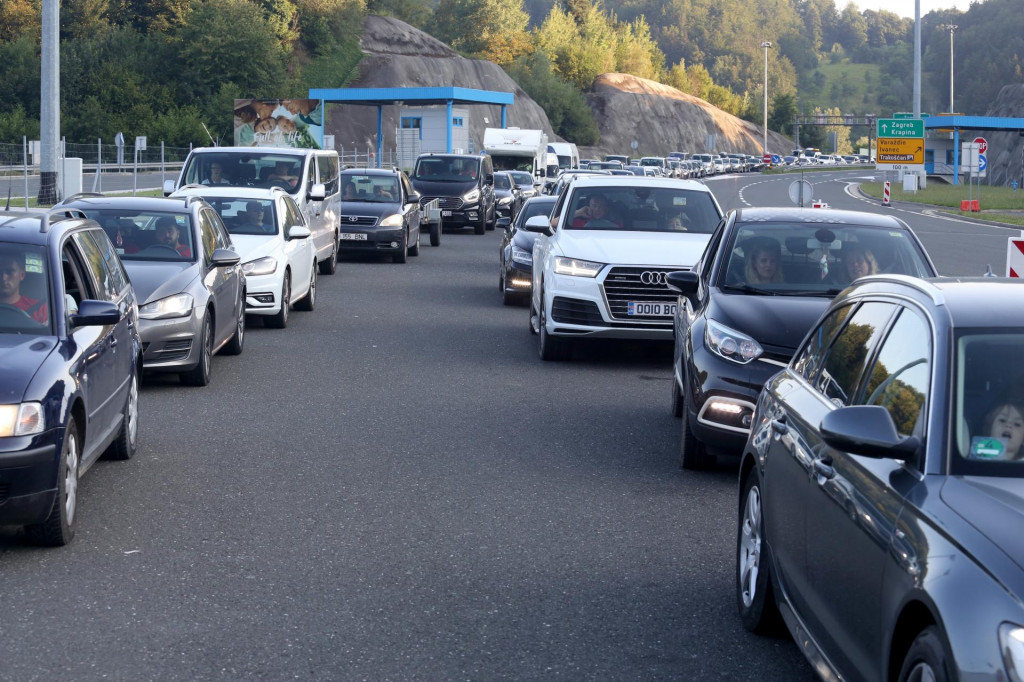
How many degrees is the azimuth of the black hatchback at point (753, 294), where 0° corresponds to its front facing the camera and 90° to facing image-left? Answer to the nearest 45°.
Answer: approximately 0°

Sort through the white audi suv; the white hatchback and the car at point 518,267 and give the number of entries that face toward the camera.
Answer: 3

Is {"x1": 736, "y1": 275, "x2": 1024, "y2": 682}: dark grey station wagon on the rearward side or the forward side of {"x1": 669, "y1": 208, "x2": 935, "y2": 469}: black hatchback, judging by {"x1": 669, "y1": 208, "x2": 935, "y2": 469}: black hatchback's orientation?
on the forward side

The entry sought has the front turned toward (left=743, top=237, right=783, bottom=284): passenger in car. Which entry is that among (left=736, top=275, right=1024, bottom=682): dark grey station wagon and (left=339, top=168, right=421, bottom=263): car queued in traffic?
the car queued in traffic

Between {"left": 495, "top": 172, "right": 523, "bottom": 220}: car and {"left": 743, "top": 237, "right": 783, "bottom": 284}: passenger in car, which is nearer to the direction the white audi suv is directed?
the passenger in car

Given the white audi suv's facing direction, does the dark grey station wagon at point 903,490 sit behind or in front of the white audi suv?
in front

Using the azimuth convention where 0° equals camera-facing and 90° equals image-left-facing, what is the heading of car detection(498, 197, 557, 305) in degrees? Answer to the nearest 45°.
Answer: approximately 0°

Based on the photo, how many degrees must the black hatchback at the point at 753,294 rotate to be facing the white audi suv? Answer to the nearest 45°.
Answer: approximately 180°

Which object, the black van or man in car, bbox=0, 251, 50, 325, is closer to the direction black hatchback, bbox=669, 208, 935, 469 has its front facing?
the man in car
